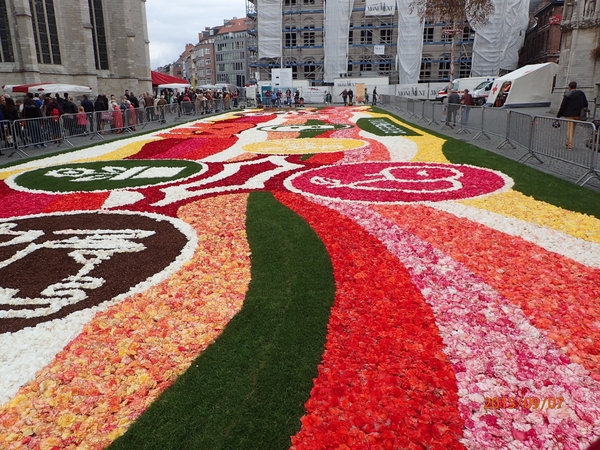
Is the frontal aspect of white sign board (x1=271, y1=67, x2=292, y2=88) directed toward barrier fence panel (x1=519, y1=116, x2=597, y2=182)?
yes

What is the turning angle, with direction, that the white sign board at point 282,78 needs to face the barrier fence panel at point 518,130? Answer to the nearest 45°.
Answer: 0° — it already faces it

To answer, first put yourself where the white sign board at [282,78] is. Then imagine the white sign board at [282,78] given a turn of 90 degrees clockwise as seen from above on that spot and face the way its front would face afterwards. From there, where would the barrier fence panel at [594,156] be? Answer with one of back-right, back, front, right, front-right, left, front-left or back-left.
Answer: left

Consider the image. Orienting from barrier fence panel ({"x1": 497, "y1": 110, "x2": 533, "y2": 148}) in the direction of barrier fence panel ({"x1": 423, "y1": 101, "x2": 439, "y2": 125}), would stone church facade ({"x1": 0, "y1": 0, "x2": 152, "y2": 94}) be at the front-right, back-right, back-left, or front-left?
front-left

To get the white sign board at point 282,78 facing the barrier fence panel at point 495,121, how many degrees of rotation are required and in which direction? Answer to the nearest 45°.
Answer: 0° — it already faces it

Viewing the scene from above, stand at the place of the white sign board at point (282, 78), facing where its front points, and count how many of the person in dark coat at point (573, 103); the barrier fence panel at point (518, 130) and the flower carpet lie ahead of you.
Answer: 3

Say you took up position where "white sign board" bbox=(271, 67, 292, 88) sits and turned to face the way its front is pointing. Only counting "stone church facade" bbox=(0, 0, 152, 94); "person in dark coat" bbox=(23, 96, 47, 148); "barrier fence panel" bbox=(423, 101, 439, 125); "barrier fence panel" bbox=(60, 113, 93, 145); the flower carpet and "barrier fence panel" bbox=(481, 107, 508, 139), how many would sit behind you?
0

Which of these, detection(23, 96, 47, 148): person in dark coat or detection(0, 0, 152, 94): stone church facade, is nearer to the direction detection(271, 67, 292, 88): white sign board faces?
the person in dark coat

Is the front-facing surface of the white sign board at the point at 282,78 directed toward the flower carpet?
yes

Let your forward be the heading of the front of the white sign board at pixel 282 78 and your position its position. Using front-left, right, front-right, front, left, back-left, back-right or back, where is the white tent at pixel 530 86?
front-left

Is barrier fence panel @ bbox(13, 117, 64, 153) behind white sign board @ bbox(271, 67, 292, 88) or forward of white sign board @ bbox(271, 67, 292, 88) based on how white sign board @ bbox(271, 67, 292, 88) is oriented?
forward

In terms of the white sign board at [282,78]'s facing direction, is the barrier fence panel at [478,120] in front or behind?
in front

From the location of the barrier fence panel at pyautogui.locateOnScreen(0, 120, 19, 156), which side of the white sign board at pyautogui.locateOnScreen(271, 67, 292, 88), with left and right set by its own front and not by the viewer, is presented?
front

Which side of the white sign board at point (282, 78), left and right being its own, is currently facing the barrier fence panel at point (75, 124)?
front

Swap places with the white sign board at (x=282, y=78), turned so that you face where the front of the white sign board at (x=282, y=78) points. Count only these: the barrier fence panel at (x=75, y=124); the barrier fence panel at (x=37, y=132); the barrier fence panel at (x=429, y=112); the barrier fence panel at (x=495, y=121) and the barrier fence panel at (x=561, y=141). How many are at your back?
0

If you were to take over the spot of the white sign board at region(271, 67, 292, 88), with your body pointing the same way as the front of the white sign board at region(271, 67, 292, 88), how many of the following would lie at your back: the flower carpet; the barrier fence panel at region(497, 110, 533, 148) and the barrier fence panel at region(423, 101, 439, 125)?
0

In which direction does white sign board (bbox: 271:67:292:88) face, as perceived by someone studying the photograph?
facing the viewer

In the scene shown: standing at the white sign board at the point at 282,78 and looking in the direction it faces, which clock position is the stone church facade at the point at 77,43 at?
The stone church facade is roughly at 2 o'clock from the white sign board.

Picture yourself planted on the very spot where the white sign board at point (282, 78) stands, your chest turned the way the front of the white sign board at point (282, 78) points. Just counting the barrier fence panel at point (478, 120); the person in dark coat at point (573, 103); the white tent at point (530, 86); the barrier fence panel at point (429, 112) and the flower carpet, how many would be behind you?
0
